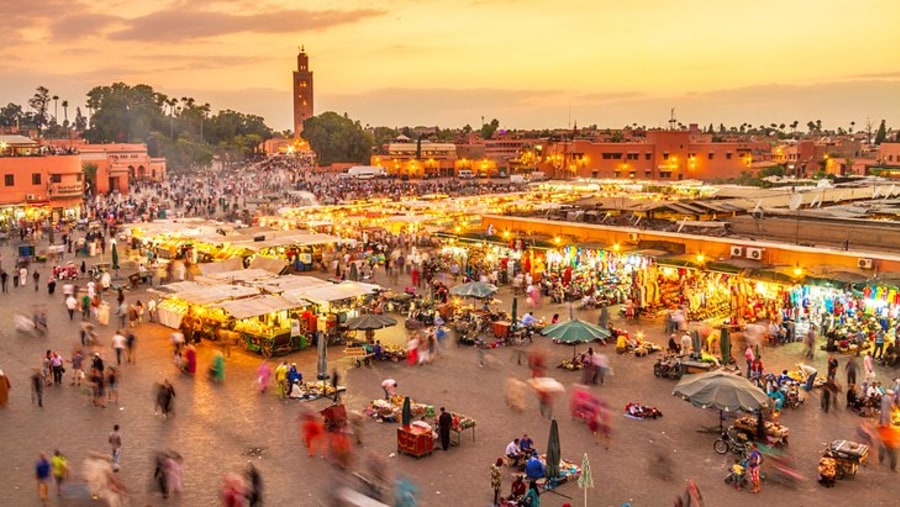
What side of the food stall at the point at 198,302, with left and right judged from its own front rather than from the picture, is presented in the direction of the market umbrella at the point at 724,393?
left

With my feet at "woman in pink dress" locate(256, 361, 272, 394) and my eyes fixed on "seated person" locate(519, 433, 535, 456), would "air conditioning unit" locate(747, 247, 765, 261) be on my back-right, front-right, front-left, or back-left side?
front-left

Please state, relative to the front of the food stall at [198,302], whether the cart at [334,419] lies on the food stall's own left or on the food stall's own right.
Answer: on the food stall's own left

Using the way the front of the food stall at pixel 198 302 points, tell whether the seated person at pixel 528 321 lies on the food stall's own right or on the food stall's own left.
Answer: on the food stall's own left

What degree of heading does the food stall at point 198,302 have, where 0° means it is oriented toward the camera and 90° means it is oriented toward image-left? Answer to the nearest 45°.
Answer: approximately 45°

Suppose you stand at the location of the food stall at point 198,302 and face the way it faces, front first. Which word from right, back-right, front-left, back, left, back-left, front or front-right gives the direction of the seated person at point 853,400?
left

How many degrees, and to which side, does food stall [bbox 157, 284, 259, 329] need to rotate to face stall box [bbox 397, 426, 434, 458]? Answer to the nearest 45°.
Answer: approximately 45° to its left

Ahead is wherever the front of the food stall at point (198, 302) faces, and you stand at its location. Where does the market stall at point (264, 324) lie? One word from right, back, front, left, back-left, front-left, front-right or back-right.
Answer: left

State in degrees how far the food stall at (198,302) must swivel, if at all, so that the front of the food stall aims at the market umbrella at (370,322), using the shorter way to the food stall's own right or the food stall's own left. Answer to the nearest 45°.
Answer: approximately 90° to the food stall's own left

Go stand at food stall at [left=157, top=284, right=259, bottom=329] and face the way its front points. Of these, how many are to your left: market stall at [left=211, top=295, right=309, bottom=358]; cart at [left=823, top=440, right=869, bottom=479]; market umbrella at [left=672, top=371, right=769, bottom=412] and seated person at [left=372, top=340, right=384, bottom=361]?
4

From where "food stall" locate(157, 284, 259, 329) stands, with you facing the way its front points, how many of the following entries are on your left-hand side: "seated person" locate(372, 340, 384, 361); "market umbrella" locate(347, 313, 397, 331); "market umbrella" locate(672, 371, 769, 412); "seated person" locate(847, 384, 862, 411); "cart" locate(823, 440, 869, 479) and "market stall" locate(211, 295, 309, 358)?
6

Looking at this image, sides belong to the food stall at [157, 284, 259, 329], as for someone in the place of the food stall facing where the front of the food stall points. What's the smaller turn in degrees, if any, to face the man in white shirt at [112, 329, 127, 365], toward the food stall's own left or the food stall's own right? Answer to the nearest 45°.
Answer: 0° — it already faces them

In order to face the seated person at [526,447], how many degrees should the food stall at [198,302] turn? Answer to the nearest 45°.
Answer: approximately 90° to its left

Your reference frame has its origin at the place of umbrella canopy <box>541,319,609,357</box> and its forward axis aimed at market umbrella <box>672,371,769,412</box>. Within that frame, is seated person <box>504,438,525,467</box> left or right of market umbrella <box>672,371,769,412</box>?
right

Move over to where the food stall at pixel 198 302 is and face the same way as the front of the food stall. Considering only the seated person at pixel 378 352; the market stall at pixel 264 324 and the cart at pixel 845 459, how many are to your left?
3

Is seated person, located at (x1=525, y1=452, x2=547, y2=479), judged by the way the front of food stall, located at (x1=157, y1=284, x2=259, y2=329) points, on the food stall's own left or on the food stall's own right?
on the food stall's own left

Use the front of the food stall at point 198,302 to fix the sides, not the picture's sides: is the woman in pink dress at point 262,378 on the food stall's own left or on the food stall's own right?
on the food stall's own left
